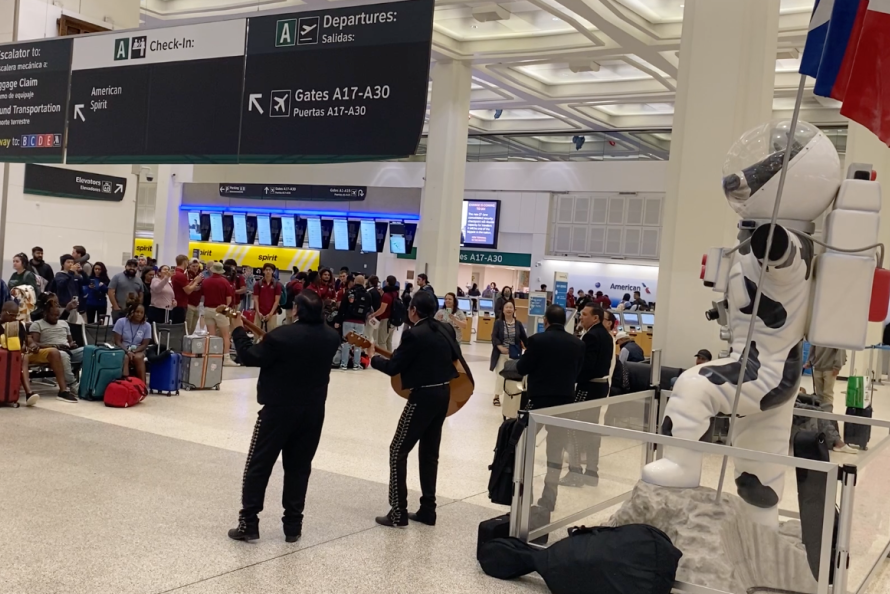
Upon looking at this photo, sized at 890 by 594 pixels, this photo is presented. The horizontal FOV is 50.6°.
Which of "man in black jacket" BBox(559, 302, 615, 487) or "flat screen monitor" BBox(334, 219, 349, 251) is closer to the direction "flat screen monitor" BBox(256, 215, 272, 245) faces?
the man in black jacket

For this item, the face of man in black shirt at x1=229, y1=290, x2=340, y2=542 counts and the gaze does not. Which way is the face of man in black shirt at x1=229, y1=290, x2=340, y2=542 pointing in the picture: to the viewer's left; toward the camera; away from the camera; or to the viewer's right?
away from the camera

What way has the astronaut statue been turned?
to the viewer's left

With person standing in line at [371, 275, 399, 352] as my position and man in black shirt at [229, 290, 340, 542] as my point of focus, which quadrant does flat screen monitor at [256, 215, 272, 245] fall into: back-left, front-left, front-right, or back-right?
back-right

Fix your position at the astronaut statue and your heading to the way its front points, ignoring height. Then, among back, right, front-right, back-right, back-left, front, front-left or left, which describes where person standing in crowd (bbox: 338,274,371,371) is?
front-right

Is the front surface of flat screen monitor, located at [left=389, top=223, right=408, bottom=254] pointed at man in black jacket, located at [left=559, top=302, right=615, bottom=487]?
yes
